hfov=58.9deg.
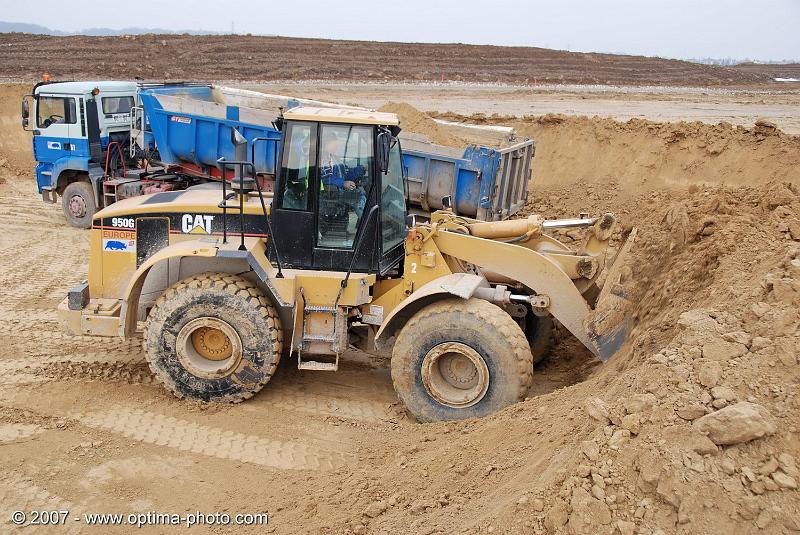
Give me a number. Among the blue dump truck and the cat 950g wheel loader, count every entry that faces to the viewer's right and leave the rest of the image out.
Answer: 1

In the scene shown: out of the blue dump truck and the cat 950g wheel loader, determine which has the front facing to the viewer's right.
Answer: the cat 950g wheel loader

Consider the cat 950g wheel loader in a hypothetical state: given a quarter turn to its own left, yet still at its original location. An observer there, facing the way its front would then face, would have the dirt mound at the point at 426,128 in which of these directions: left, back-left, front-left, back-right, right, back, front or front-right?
front

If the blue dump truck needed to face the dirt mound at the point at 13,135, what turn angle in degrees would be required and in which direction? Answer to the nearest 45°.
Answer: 0° — it already faces it

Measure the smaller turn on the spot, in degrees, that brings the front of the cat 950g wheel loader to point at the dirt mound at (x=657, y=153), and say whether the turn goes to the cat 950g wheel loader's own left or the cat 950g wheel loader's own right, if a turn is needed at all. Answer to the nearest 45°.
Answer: approximately 45° to the cat 950g wheel loader's own left

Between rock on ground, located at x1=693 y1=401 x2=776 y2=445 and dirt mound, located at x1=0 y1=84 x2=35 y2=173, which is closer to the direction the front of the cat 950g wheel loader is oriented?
the rock on ground

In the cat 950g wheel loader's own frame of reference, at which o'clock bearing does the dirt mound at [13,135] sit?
The dirt mound is roughly at 8 o'clock from the cat 950g wheel loader.

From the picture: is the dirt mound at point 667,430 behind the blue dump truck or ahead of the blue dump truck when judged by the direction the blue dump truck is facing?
behind

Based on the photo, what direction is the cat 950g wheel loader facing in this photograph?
to the viewer's right
